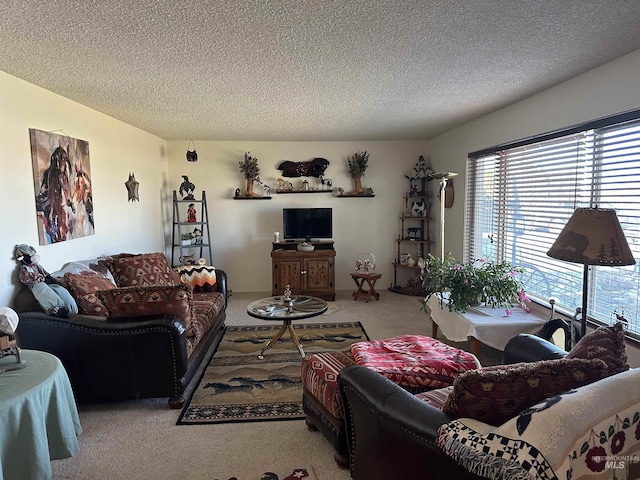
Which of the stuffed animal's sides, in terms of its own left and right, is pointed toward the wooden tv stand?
left

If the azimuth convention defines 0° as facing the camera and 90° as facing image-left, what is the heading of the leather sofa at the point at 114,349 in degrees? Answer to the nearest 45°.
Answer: approximately 315°

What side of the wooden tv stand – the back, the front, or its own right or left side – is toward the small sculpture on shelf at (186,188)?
right

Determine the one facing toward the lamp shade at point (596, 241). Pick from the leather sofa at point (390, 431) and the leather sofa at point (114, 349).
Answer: the leather sofa at point (114, 349)

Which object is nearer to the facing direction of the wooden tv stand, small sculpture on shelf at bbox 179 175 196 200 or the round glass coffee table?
the round glass coffee table

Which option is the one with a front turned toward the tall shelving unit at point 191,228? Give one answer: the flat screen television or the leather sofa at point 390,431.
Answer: the leather sofa

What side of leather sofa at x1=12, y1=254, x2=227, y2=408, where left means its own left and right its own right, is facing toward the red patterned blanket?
front

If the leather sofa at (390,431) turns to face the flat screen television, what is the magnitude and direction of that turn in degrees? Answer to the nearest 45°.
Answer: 0° — it already faces it

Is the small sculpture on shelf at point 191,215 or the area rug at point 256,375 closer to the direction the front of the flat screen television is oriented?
the area rug

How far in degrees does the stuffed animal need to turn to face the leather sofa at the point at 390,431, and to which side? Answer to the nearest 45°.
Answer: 0° — it already faces it

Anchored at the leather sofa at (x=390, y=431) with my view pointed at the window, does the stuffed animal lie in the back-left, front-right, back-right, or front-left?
back-left

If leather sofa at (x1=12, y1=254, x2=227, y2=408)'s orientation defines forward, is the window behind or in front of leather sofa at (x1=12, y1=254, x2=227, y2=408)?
in front

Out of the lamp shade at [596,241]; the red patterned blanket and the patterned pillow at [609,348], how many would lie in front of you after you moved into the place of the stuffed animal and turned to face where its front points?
3

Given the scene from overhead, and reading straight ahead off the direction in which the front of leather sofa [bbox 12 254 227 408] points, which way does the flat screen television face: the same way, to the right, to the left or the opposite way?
to the right

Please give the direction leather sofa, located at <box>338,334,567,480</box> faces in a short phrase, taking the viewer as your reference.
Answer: facing away from the viewer and to the left of the viewer

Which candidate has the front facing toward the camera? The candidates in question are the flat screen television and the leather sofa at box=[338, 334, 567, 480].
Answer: the flat screen television

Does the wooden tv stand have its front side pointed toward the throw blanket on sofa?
yes

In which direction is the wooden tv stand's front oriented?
toward the camera

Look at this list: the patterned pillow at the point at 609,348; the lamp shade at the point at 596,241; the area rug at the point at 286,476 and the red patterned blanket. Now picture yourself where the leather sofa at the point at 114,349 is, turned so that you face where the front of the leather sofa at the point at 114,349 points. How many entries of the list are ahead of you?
4

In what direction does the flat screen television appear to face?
toward the camera

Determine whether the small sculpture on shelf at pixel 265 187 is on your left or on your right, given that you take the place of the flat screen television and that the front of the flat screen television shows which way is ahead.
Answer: on your right

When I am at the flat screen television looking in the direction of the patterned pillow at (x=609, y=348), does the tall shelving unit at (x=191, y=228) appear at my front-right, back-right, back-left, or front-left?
back-right

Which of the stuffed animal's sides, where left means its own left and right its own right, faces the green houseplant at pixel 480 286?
front
